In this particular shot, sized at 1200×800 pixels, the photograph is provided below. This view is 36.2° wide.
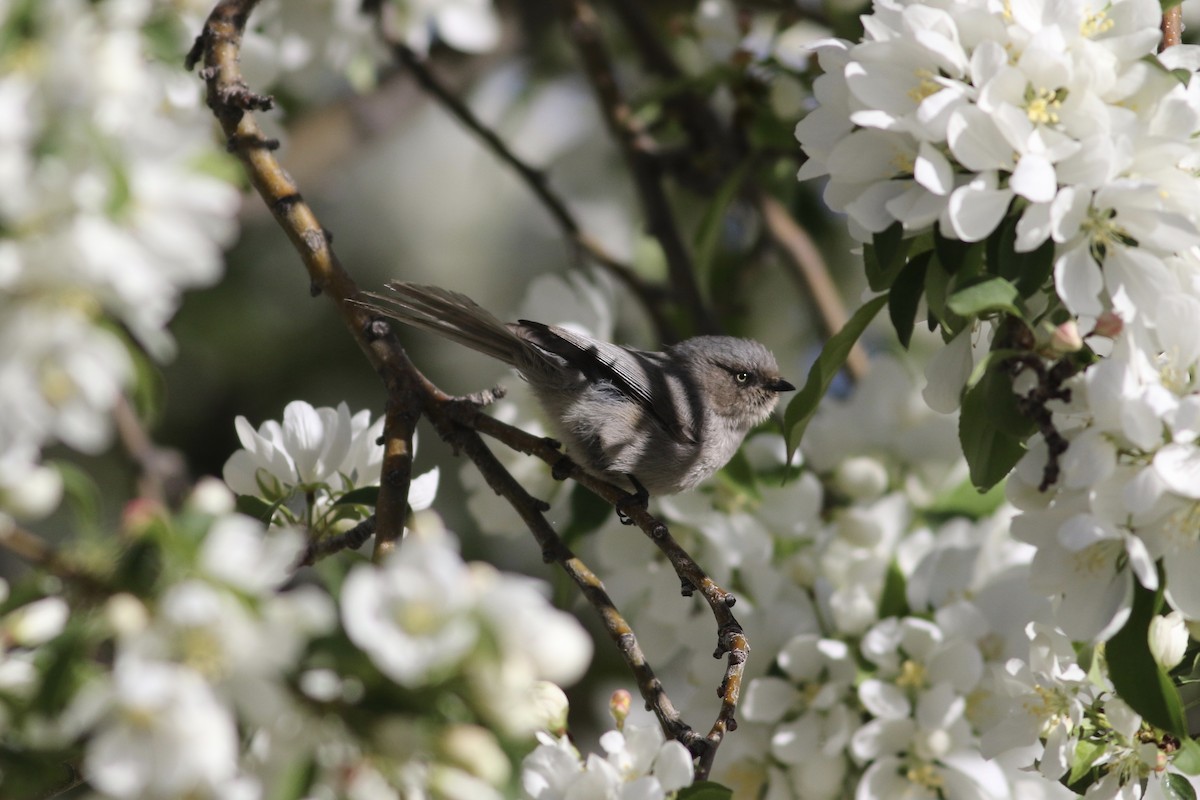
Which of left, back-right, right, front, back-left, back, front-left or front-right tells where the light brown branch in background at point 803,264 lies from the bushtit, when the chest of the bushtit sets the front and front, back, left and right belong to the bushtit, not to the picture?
front-left

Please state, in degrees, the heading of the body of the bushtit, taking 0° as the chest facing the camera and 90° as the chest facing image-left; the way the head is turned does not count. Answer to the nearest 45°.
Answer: approximately 270°

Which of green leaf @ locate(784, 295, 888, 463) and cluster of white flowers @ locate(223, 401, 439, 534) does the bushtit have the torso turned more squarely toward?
the green leaf

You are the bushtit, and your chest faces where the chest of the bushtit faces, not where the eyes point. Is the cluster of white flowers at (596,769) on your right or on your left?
on your right

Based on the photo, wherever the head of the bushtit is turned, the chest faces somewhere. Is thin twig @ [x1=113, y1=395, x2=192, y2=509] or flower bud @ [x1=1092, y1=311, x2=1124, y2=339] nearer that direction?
the flower bud
